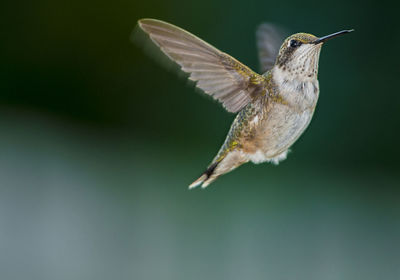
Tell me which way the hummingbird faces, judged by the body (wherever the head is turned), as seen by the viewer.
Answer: to the viewer's right
